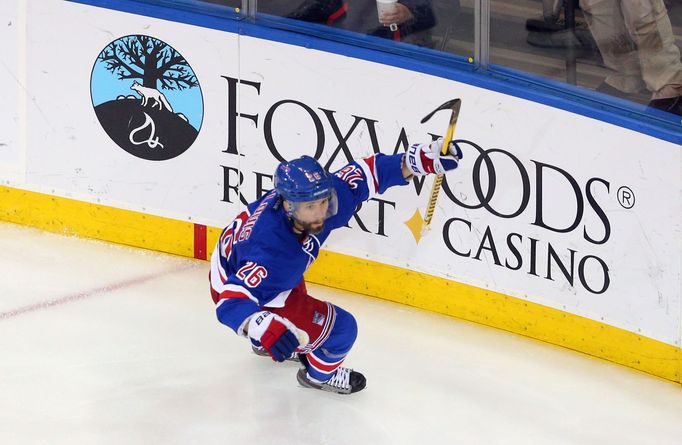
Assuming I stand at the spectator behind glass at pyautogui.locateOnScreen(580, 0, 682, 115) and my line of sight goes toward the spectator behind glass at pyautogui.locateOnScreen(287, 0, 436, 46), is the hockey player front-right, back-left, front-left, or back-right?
front-left

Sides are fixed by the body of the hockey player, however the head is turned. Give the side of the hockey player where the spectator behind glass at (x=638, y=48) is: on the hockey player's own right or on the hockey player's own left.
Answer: on the hockey player's own left

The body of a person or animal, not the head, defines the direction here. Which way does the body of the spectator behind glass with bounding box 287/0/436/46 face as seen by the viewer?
toward the camera

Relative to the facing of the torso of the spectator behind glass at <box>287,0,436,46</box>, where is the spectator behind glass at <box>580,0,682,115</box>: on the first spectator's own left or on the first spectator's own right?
on the first spectator's own left

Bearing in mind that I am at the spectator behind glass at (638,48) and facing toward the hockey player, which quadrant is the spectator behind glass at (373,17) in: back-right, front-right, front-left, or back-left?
front-right

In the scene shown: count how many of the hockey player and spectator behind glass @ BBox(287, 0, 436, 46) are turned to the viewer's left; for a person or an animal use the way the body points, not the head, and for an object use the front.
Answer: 0
